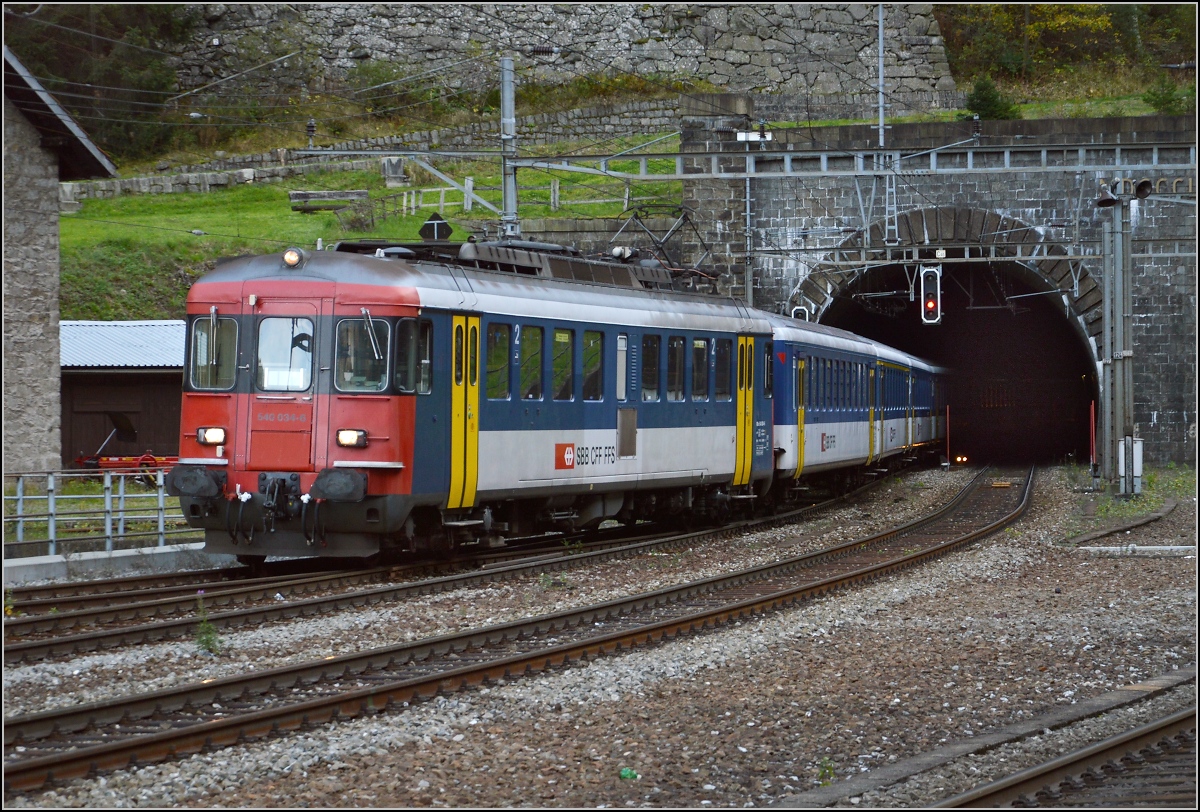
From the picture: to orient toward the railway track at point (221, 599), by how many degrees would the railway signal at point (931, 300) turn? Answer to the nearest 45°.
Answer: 0° — it already faces it

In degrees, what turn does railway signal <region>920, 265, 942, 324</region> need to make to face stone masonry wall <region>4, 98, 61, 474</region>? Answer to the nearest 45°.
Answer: approximately 45° to its right

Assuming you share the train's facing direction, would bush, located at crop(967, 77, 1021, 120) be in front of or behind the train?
behind

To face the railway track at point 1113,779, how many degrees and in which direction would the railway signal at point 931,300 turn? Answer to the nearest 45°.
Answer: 0° — it already faces it

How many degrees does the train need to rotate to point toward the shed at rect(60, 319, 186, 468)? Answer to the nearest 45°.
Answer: approximately 90° to its right

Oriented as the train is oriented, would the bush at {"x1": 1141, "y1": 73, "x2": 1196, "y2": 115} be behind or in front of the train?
behind

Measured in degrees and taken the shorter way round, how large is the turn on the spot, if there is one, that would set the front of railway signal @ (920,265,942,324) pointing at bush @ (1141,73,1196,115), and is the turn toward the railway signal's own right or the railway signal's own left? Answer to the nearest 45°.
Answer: approximately 135° to the railway signal's own left

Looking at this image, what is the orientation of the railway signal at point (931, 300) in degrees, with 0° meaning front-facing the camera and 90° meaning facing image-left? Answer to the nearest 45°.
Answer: approximately 0°

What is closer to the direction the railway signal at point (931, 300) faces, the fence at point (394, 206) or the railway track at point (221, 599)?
the railway track
